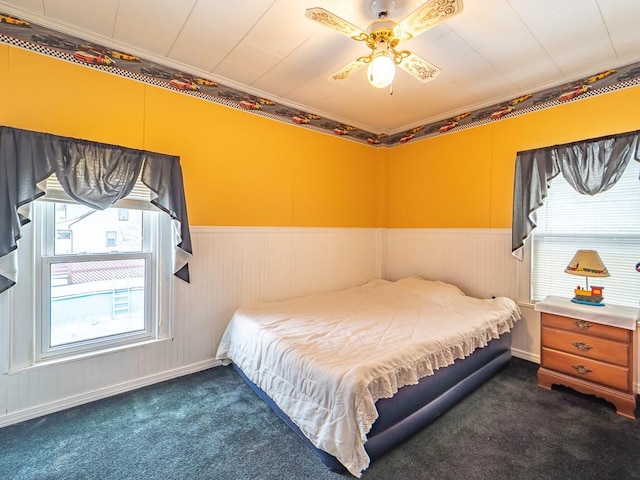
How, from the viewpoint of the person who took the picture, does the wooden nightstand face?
facing the viewer and to the left of the viewer

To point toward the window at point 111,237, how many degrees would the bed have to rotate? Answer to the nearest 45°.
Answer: approximately 45° to its right

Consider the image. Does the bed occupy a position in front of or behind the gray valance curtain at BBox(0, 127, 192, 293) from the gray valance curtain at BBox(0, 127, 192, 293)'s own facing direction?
in front

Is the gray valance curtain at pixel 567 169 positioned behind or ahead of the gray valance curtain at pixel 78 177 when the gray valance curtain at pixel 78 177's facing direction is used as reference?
ahead

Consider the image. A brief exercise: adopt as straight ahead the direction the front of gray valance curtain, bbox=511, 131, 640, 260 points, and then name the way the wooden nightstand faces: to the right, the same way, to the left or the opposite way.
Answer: the same way

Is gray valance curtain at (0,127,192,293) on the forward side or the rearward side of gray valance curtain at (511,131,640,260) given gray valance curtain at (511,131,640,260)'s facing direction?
on the forward side

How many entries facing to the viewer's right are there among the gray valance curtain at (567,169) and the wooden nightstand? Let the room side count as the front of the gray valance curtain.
0

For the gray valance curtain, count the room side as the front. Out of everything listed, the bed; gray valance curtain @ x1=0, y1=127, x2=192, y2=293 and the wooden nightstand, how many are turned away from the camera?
0

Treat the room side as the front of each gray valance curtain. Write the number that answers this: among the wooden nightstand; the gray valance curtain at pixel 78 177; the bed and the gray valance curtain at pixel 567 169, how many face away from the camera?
0

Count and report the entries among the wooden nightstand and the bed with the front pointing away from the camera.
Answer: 0

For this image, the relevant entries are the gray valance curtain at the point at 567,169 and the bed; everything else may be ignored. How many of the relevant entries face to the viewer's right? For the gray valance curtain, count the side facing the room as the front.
0

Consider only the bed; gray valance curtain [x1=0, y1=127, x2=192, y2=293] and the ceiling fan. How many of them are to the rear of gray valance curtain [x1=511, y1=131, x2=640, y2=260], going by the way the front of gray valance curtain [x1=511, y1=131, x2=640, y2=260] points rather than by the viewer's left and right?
0
